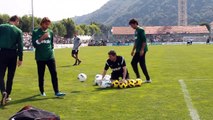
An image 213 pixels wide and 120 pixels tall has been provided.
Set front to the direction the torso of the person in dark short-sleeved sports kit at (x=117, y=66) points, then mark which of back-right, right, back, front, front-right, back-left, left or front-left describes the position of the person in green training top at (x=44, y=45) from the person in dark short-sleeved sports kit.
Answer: front

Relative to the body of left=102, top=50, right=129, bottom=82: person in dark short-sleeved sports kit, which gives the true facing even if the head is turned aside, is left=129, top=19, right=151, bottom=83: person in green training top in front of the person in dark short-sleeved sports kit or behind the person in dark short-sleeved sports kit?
behind

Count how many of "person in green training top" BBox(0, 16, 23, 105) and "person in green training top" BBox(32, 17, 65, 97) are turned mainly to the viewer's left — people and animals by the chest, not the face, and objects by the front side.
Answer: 0

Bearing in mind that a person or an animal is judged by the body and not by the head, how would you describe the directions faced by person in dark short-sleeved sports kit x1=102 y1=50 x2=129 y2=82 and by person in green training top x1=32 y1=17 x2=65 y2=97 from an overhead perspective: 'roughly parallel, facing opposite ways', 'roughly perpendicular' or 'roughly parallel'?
roughly parallel

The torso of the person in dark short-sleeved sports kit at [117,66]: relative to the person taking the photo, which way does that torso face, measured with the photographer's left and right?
facing the viewer and to the left of the viewer

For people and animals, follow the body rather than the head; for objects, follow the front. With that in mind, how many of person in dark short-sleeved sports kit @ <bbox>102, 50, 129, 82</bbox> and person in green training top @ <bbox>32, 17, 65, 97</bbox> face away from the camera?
0

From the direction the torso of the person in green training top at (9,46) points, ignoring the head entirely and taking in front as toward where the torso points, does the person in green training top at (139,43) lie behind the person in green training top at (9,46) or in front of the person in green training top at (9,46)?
in front

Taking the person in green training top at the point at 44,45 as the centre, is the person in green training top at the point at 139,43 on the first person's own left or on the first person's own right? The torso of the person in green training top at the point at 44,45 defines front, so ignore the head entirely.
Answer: on the first person's own left

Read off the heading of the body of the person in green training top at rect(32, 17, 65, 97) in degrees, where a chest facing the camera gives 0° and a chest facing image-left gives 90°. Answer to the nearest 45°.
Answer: approximately 315°

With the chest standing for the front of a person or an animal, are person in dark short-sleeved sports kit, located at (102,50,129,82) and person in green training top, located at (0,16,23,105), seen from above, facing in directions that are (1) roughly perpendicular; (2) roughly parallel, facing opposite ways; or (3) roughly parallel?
roughly parallel, facing opposite ways
